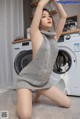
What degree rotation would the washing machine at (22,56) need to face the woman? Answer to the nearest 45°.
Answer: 0° — it already faces them

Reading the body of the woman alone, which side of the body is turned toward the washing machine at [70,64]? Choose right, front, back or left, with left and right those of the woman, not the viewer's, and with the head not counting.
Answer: left

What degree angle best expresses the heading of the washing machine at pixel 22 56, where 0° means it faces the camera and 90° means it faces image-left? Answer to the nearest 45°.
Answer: approximately 0°

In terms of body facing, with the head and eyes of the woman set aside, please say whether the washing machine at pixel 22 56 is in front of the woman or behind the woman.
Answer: behind

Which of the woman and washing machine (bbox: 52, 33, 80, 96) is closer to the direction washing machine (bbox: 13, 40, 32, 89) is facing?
the woman

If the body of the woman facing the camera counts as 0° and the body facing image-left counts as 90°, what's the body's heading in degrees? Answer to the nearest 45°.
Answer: approximately 315°
